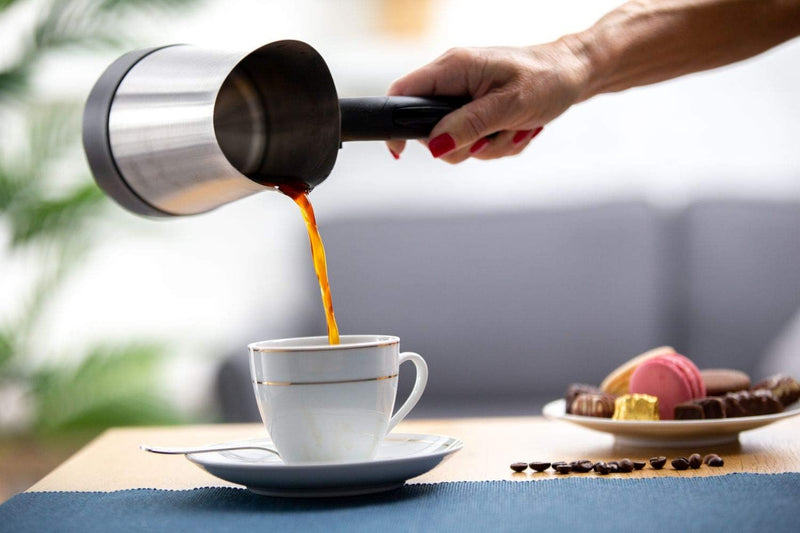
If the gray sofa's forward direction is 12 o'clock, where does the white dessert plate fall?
The white dessert plate is roughly at 12 o'clock from the gray sofa.

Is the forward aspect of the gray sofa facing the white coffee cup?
yes

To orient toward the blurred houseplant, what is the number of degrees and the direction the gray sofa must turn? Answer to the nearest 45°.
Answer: approximately 90° to its right

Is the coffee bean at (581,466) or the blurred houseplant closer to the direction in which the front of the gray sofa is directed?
the coffee bean

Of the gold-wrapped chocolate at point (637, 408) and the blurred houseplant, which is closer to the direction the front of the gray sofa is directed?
the gold-wrapped chocolate

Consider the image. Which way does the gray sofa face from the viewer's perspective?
toward the camera

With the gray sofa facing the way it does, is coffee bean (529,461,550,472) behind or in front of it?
in front

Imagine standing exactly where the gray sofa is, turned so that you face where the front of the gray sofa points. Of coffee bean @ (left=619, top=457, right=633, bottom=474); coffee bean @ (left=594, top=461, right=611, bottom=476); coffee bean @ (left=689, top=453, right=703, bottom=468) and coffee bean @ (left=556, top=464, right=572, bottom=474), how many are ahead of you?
4

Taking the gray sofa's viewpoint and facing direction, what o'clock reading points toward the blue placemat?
The blue placemat is roughly at 12 o'clock from the gray sofa.

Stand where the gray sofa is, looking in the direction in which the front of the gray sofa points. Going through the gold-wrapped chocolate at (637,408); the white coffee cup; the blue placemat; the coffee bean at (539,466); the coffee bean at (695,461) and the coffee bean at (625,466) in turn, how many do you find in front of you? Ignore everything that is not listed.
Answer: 6

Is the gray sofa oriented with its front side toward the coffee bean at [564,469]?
yes

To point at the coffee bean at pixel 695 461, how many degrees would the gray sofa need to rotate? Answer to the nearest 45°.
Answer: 0° — it already faces it

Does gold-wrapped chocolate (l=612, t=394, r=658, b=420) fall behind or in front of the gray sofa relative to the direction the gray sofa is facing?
in front
